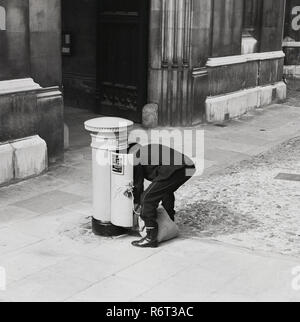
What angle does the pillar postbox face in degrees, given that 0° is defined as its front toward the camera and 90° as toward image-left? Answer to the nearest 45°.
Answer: approximately 315°

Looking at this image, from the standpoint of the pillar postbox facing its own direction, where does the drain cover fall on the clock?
The drain cover is roughly at 9 o'clock from the pillar postbox.
